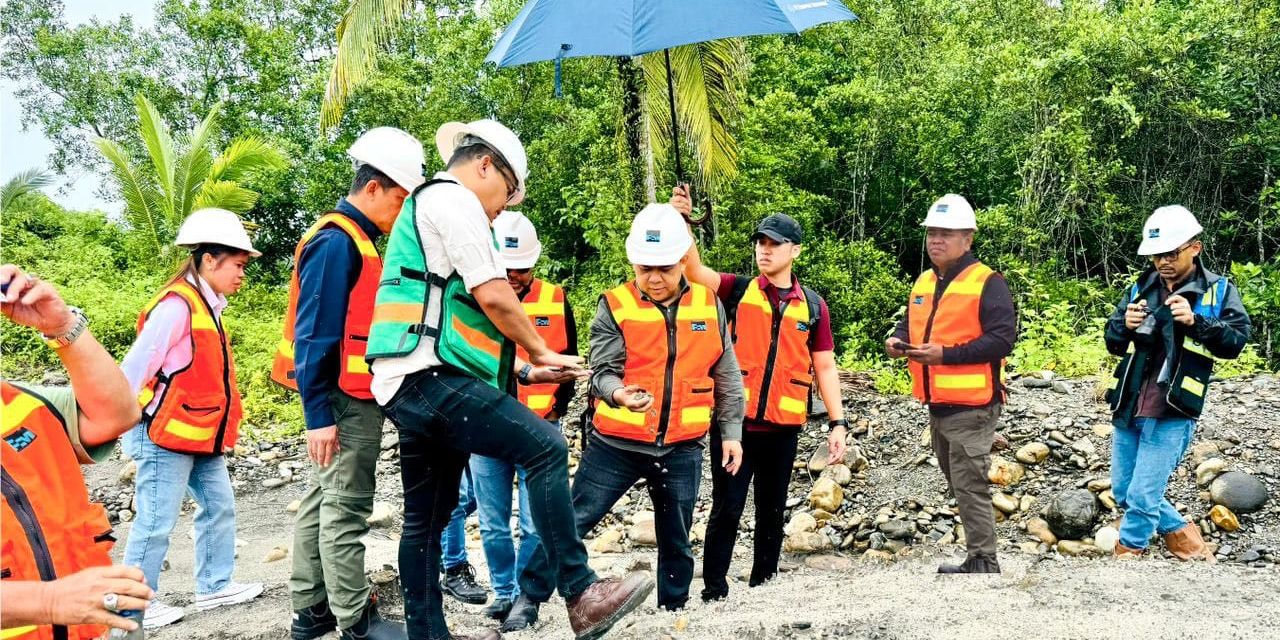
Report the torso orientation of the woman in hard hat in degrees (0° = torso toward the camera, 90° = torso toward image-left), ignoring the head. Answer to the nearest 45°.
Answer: approximately 270°

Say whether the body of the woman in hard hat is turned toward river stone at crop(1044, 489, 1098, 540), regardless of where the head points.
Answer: yes

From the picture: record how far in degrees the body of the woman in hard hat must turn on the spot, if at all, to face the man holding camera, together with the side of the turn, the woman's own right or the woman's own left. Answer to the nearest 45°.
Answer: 0° — they already face them

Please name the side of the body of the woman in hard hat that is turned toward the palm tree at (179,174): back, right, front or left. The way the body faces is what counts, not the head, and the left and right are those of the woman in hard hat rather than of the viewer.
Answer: left

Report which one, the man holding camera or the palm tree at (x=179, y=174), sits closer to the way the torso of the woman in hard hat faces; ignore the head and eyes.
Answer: the man holding camera

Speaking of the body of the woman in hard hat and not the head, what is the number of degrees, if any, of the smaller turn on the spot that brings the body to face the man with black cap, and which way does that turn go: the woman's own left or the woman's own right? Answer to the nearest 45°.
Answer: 0° — they already face them

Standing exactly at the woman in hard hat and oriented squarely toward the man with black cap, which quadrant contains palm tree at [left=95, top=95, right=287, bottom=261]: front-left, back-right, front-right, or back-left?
back-left
